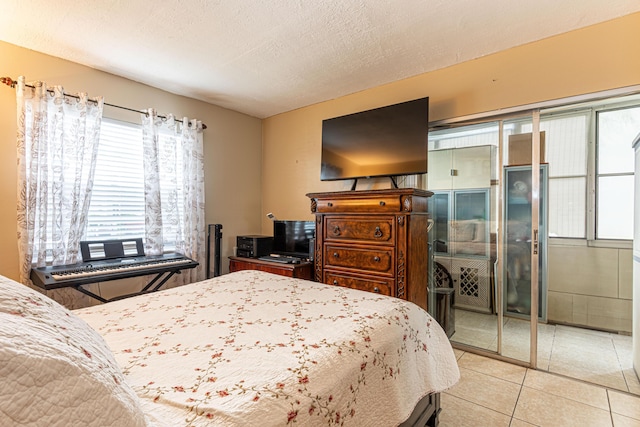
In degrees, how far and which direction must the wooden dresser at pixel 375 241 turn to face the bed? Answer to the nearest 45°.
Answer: approximately 45° to its left

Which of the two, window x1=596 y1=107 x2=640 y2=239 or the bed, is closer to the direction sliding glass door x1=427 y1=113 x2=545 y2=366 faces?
the bed

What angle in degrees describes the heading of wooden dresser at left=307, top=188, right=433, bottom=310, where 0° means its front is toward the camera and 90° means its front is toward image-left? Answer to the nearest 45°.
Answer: approximately 45°

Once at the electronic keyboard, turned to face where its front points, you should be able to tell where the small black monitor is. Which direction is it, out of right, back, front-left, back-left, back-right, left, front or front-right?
front-left

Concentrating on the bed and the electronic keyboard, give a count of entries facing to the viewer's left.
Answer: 0

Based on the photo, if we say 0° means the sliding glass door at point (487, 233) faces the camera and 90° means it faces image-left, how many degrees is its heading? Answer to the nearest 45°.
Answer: approximately 45°

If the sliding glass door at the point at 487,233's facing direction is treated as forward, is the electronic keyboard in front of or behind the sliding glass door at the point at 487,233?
in front

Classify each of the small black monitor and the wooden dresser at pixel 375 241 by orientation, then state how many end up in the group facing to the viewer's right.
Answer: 0
